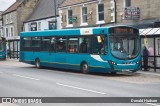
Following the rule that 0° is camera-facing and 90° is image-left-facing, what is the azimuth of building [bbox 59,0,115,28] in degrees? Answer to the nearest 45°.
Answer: approximately 45°

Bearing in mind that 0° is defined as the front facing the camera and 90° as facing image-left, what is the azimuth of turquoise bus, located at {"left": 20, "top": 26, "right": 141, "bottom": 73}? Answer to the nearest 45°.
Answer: approximately 315°

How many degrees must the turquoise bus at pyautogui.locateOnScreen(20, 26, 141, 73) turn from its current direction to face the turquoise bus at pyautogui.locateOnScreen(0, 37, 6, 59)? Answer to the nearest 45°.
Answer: approximately 180°

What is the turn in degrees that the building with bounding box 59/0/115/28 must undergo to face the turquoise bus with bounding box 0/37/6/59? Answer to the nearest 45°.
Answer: approximately 90° to its right

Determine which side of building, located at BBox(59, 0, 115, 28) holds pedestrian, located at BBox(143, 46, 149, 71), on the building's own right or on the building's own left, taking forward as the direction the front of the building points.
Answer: on the building's own left

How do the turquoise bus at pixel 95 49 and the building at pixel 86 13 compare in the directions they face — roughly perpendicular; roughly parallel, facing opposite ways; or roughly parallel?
roughly perpendicular

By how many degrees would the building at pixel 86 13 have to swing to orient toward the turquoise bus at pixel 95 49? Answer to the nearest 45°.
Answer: approximately 45° to its left

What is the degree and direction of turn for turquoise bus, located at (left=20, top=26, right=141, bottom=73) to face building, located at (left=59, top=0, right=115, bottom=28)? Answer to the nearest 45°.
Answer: approximately 135° to its left
